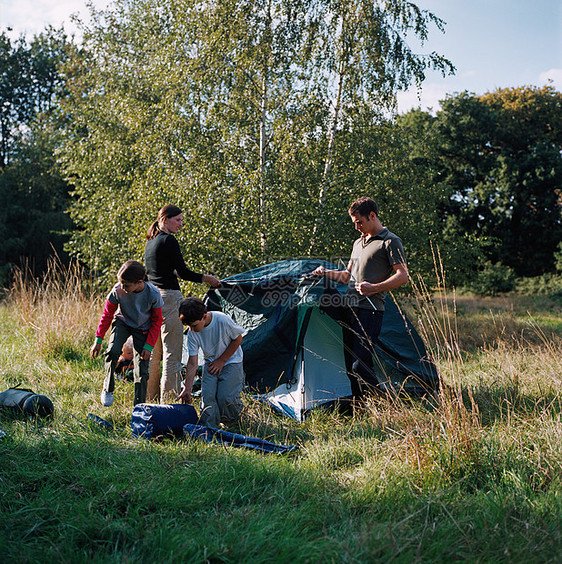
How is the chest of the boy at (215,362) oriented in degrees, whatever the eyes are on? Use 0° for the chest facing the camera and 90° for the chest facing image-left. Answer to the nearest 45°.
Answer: approximately 45°

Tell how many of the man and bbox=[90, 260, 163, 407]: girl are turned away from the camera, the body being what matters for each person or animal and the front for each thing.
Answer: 0

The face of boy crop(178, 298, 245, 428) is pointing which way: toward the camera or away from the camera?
toward the camera

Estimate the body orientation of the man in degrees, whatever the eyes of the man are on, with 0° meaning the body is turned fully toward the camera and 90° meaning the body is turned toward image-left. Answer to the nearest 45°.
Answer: approximately 45°

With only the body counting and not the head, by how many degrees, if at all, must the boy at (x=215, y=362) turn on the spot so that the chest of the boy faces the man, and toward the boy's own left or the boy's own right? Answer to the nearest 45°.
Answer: approximately 135° to the boy's own left

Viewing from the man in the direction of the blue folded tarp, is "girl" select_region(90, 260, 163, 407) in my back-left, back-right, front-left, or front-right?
front-right

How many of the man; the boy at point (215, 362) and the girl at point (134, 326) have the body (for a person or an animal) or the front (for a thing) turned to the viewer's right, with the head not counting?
0

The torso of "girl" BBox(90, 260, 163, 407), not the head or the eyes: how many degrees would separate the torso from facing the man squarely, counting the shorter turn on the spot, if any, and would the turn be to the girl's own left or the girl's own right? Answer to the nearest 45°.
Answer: approximately 90° to the girl's own left

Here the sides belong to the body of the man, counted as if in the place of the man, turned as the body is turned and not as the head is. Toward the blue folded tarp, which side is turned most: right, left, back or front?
front

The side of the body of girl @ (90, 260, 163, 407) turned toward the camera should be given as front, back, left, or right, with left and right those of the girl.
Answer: front
